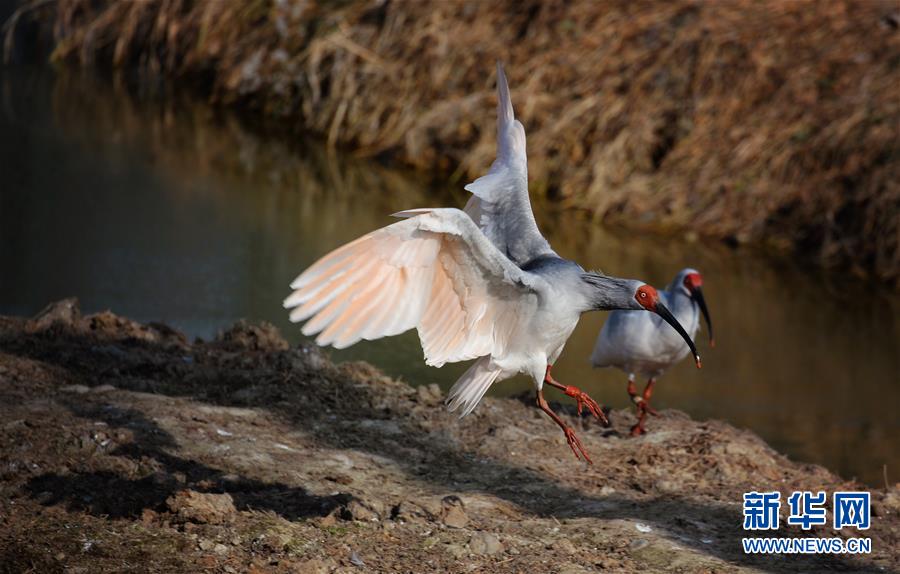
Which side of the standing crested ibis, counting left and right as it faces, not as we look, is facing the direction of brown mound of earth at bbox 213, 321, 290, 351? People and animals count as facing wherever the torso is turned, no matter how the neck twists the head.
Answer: back

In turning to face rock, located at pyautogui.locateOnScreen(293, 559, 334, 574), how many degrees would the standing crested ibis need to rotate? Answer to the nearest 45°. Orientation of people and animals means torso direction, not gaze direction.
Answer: approximately 90° to its right

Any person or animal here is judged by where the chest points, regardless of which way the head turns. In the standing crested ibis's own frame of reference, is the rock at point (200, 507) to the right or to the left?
on its right

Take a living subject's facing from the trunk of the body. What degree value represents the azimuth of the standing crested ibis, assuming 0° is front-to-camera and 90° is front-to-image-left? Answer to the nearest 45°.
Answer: approximately 270°

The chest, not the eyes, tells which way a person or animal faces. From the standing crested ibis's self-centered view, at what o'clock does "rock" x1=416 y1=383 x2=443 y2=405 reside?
The rock is roughly at 5 o'clock from the standing crested ibis.

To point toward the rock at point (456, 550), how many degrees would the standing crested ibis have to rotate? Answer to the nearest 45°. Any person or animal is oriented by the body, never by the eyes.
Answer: approximately 90° to its right

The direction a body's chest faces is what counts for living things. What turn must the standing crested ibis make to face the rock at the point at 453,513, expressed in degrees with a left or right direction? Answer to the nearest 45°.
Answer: approximately 90° to its right

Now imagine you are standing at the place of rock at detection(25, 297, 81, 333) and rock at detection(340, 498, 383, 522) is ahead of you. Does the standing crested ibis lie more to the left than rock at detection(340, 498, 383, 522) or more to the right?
left
